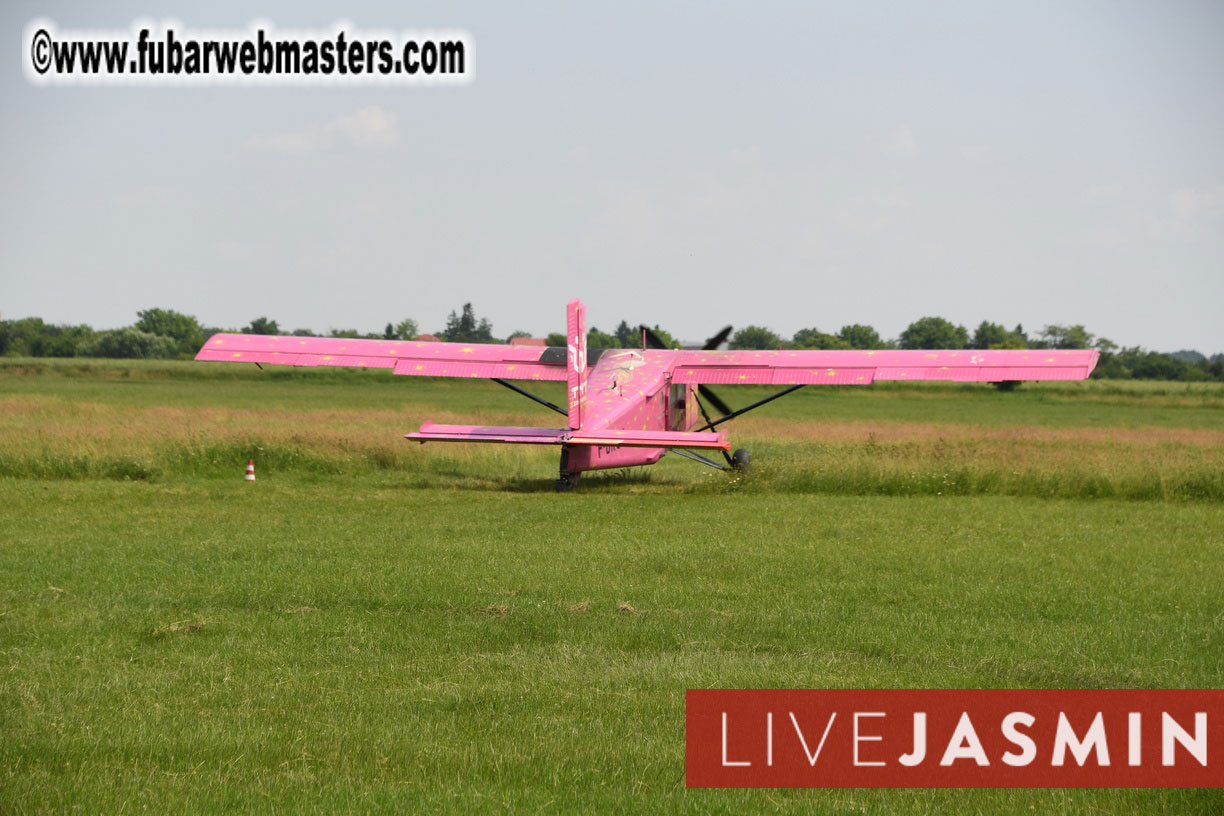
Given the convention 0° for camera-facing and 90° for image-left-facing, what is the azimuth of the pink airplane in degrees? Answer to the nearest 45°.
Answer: approximately 180°
